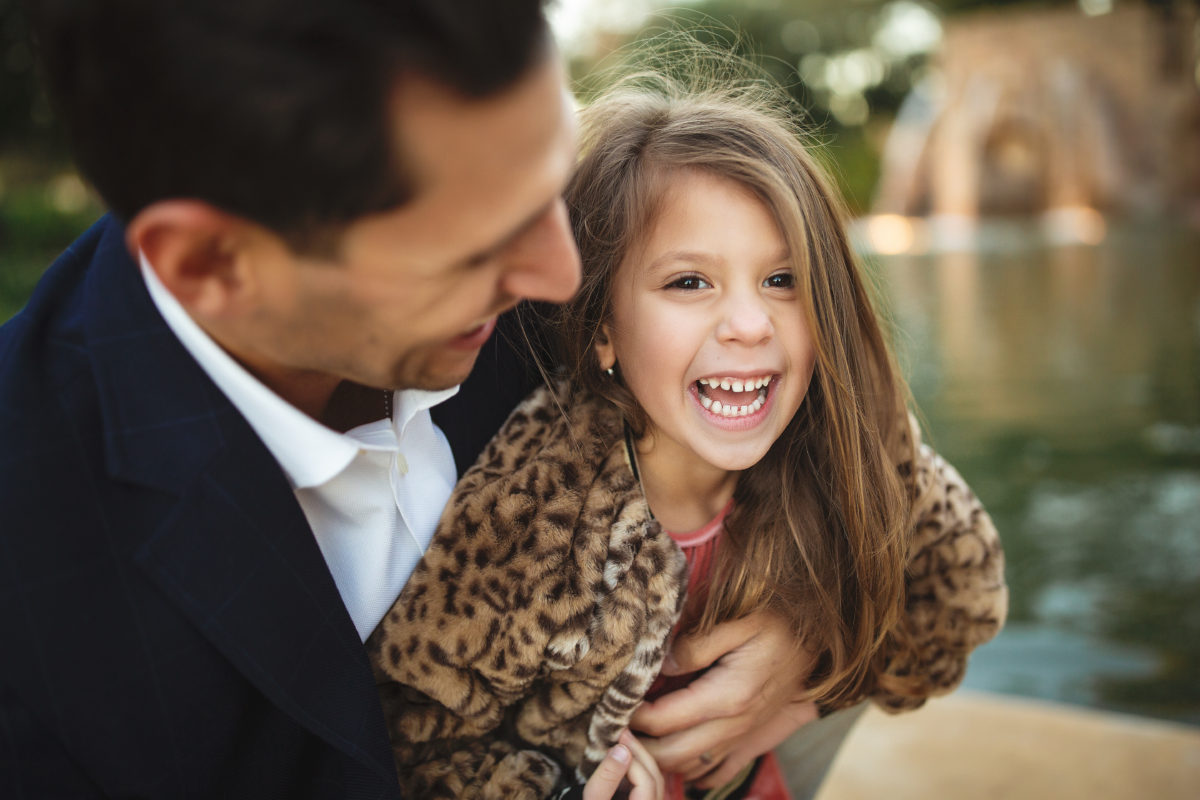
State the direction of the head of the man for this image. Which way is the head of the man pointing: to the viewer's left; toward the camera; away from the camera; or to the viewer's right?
to the viewer's right

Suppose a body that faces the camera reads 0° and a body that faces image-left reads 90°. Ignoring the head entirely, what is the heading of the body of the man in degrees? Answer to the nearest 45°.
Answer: approximately 315°

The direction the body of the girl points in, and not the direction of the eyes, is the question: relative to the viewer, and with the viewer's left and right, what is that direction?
facing the viewer and to the right of the viewer
